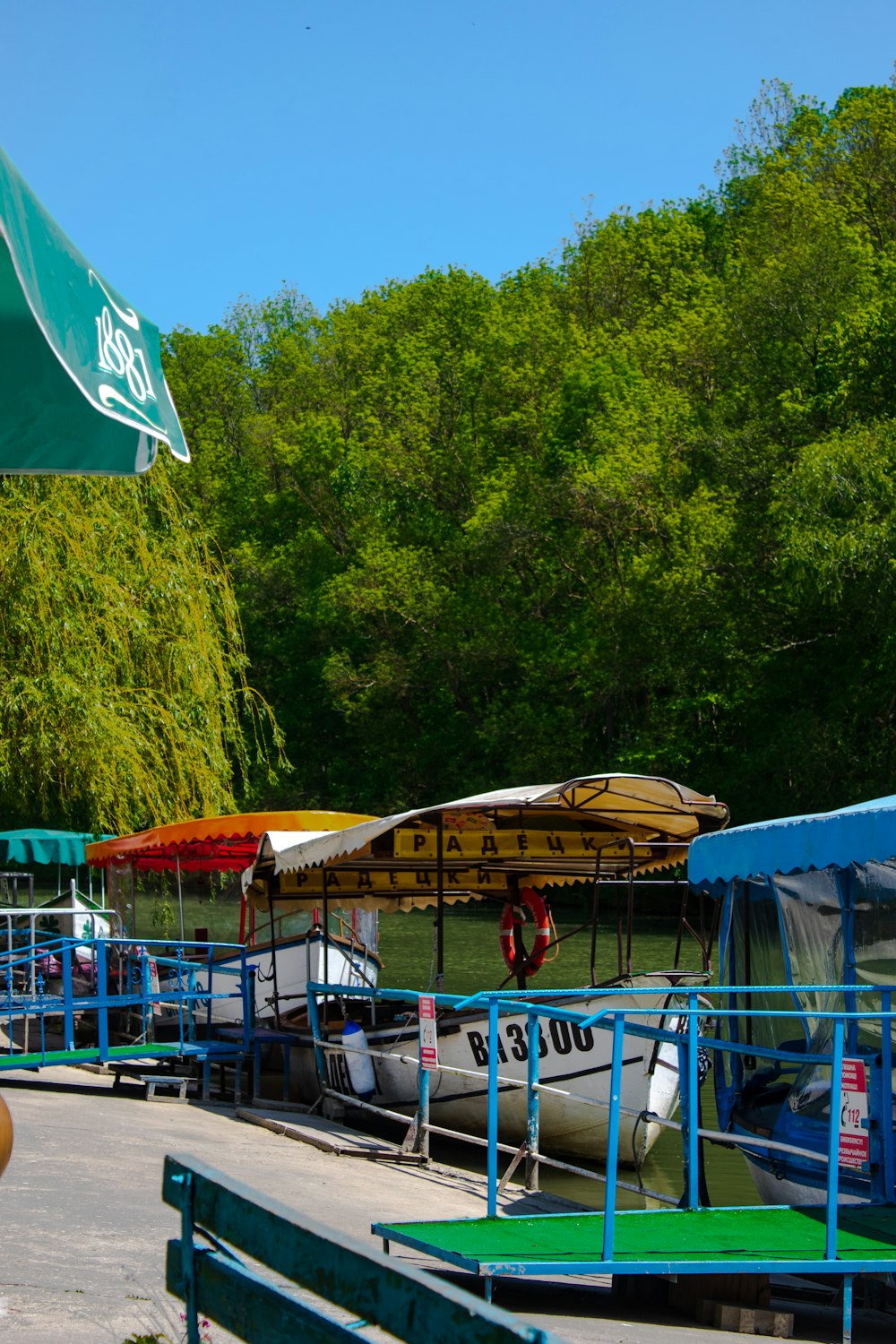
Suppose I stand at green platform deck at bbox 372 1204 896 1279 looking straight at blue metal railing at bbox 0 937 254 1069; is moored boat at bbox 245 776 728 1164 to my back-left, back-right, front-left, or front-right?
front-right

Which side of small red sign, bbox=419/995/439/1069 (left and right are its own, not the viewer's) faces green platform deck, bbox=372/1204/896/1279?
front

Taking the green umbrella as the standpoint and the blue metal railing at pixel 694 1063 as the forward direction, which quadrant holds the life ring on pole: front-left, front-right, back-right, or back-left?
front-left

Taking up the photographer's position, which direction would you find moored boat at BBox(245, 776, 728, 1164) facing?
facing the viewer and to the right of the viewer

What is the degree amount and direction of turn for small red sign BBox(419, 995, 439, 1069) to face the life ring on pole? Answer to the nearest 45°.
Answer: approximately 180°

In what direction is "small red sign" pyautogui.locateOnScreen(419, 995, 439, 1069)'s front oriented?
toward the camera

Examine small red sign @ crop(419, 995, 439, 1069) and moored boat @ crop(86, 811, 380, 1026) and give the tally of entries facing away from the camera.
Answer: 0

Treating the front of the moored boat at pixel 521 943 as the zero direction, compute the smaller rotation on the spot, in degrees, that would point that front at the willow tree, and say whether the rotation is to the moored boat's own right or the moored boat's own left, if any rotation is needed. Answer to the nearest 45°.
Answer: approximately 180°

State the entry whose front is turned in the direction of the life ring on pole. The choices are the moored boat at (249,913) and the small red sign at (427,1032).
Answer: the moored boat

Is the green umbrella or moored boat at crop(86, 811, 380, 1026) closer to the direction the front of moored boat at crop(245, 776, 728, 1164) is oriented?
the green umbrella
